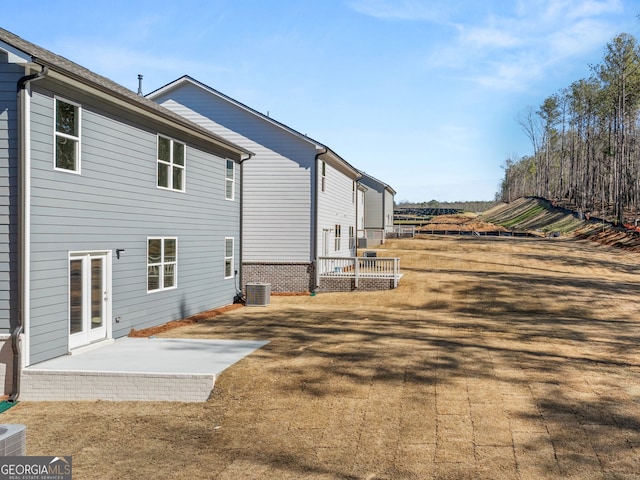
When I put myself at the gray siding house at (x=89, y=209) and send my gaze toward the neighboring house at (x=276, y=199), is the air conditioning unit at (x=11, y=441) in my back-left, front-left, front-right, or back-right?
back-right

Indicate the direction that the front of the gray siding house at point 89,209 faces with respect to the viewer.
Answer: facing away from the viewer and to the left of the viewer

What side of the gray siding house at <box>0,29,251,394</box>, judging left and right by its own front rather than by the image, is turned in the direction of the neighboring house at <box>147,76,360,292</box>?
right

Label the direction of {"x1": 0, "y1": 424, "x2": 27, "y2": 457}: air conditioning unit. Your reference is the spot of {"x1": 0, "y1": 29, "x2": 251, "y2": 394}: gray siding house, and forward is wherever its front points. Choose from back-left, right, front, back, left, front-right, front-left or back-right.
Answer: back-left

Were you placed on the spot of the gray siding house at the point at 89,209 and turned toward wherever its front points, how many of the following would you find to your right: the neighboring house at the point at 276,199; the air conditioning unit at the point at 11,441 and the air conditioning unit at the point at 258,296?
2
